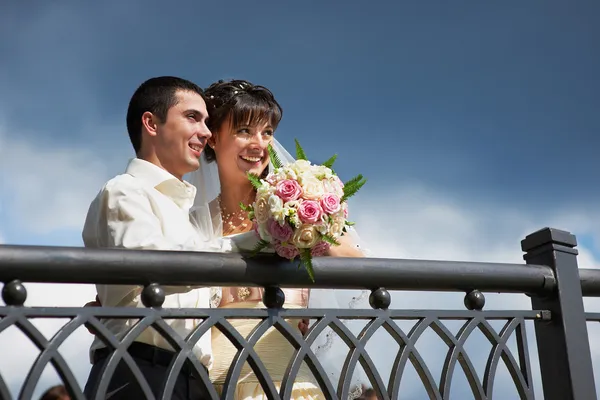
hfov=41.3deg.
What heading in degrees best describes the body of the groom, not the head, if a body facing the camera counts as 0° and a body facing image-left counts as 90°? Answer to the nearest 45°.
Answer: approximately 315°

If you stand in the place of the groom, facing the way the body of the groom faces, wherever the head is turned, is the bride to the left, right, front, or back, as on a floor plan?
left

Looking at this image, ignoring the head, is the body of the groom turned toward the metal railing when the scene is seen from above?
yes
